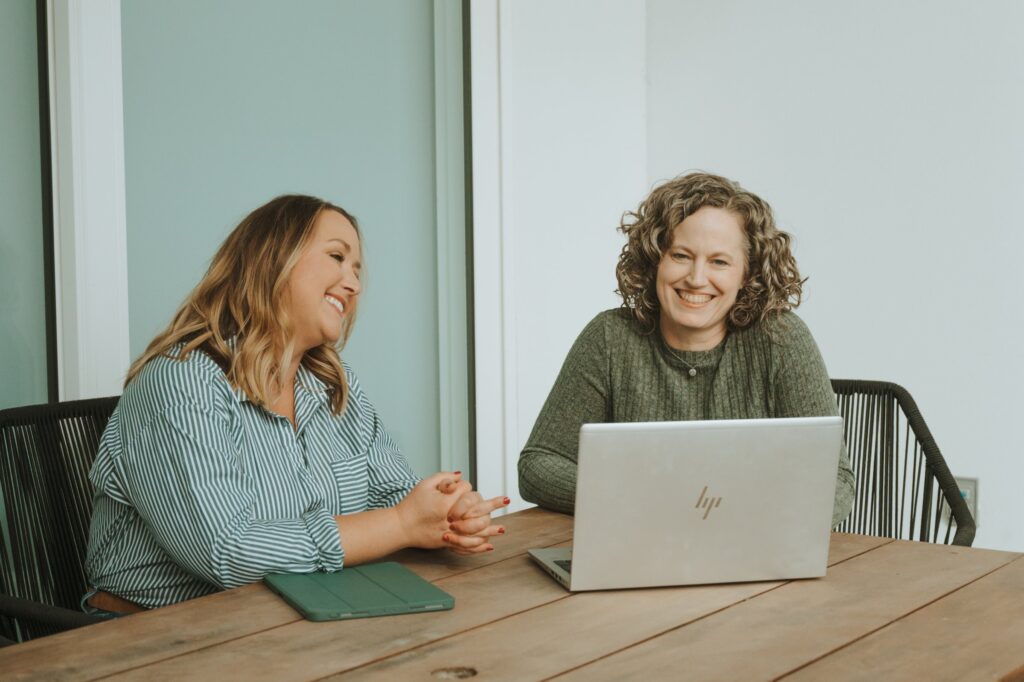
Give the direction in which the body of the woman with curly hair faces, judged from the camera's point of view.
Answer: toward the camera

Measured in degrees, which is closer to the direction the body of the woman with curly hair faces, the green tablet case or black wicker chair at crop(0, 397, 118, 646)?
the green tablet case

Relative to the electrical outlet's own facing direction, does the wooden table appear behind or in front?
in front

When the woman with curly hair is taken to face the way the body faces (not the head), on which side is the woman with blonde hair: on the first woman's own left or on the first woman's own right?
on the first woman's own right

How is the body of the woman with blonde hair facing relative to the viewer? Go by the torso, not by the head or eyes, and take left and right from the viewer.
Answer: facing the viewer and to the right of the viewer

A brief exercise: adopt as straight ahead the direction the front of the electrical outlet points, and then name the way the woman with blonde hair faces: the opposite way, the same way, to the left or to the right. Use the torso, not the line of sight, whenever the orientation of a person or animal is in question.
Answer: to the left

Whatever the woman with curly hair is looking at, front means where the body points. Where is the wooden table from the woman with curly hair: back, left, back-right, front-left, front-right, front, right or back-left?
front

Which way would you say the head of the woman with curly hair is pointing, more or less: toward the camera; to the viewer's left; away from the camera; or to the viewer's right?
toward the camera

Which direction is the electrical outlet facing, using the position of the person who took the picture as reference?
facing the viewer

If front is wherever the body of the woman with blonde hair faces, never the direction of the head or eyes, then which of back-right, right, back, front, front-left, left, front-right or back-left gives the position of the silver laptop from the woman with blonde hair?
front

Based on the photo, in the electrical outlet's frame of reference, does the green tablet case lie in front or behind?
in front

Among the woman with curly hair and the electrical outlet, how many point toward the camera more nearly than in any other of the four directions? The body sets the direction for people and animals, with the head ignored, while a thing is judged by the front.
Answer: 2
